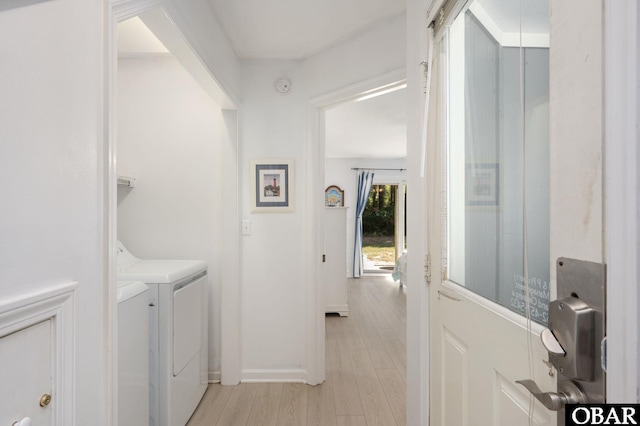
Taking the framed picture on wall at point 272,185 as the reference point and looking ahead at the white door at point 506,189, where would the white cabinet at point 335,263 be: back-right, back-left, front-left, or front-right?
back-left

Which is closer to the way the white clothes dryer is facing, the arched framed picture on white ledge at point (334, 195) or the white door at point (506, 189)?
the white door

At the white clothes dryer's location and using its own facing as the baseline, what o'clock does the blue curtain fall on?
The blue curtain is roughly at 9 o'clock from the white clothes dryer.

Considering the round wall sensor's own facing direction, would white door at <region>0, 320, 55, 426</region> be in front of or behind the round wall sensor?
in front

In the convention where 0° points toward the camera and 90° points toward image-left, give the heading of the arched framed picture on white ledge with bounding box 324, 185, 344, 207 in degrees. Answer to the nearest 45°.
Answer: approximately 0°

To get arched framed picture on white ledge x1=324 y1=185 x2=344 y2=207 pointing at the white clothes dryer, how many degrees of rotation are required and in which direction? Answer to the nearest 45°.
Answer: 0° — it already faces it

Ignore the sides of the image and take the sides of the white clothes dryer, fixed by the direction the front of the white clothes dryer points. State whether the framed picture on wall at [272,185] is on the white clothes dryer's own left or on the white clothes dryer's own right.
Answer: on the white clothes dryer's own left

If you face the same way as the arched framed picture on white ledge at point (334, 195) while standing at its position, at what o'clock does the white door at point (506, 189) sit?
The white door is roughly at 12 o'clock from the arched framed picture on white ledge.

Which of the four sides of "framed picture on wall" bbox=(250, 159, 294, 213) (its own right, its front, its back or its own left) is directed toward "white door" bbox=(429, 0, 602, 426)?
front

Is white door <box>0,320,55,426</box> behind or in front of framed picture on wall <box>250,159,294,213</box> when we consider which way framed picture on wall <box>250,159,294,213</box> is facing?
in front
